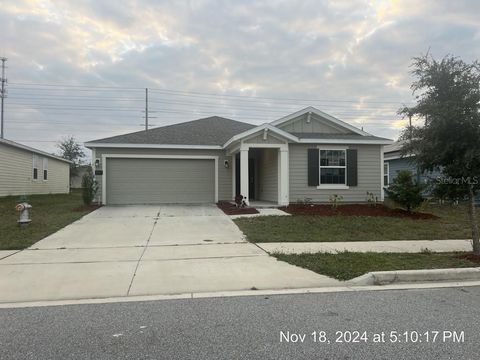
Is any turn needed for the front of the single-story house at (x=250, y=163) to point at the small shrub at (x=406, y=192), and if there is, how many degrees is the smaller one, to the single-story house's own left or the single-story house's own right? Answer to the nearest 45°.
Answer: approximately 45° to the single-story house's own left

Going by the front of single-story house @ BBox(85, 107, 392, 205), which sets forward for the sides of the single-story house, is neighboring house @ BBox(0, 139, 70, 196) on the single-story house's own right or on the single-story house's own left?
on the single-story house's own right

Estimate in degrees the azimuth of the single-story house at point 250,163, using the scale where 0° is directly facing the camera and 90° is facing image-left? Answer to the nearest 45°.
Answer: approximately 0°

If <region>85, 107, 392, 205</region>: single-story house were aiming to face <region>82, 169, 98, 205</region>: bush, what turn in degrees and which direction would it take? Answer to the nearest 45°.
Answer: approximately 90° to its right

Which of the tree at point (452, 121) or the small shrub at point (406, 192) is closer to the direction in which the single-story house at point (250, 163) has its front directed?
the tree

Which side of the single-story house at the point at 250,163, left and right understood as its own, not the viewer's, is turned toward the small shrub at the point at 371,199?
left

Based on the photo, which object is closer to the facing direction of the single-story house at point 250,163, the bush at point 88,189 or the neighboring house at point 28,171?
the bush

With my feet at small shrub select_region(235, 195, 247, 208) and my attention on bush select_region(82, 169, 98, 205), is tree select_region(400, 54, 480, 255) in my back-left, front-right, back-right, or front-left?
back-left

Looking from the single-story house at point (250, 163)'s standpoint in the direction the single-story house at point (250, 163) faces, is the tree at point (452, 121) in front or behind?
in front

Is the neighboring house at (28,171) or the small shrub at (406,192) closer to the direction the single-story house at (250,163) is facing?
the small shrub

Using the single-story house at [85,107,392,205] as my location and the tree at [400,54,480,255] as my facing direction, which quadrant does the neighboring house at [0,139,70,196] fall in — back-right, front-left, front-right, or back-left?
back-right
